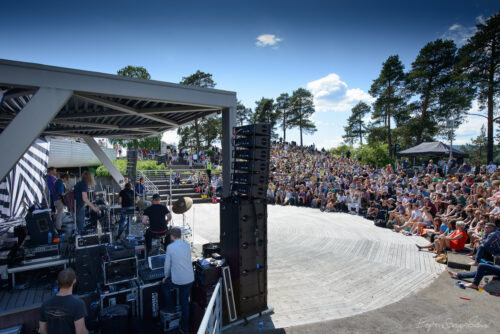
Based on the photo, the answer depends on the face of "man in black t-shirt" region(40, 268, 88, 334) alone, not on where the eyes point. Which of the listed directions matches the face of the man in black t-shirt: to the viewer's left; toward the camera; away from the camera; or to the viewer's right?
away from the camera

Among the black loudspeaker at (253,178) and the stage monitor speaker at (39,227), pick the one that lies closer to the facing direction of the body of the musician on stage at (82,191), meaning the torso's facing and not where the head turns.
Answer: the black loudspeaker

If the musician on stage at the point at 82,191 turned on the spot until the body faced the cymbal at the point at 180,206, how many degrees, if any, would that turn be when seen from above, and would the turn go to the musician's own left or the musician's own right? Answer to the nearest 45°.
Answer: approximately 45° to the musician's own right

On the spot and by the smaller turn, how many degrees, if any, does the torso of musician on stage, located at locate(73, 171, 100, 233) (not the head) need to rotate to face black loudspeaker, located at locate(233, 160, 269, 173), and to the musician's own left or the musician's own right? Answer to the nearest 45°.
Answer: approximately 45° to the musician's own right

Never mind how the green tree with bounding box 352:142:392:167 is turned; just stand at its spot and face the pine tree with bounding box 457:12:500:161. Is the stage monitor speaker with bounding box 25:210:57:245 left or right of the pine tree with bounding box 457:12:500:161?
right

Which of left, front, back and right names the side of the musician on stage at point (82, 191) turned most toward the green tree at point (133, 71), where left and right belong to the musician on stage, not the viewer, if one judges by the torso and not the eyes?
left

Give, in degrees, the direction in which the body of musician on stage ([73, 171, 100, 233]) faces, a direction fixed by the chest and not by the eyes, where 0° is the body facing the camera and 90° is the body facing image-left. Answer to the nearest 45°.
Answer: approximately 270°

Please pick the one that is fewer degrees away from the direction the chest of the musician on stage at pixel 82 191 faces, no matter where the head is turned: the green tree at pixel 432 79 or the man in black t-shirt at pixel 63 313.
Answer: the green tree

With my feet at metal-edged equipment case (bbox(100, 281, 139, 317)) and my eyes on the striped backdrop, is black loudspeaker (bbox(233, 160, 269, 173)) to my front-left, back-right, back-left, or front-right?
back-right

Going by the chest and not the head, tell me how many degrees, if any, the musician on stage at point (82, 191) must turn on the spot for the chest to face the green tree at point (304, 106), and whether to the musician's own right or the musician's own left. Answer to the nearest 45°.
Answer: approximately 45° to the musician's own left

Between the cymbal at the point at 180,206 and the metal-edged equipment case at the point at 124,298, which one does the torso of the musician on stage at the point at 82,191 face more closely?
the cymbal

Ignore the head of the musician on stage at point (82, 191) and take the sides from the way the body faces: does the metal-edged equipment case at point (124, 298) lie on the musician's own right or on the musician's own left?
on the musician's own right
